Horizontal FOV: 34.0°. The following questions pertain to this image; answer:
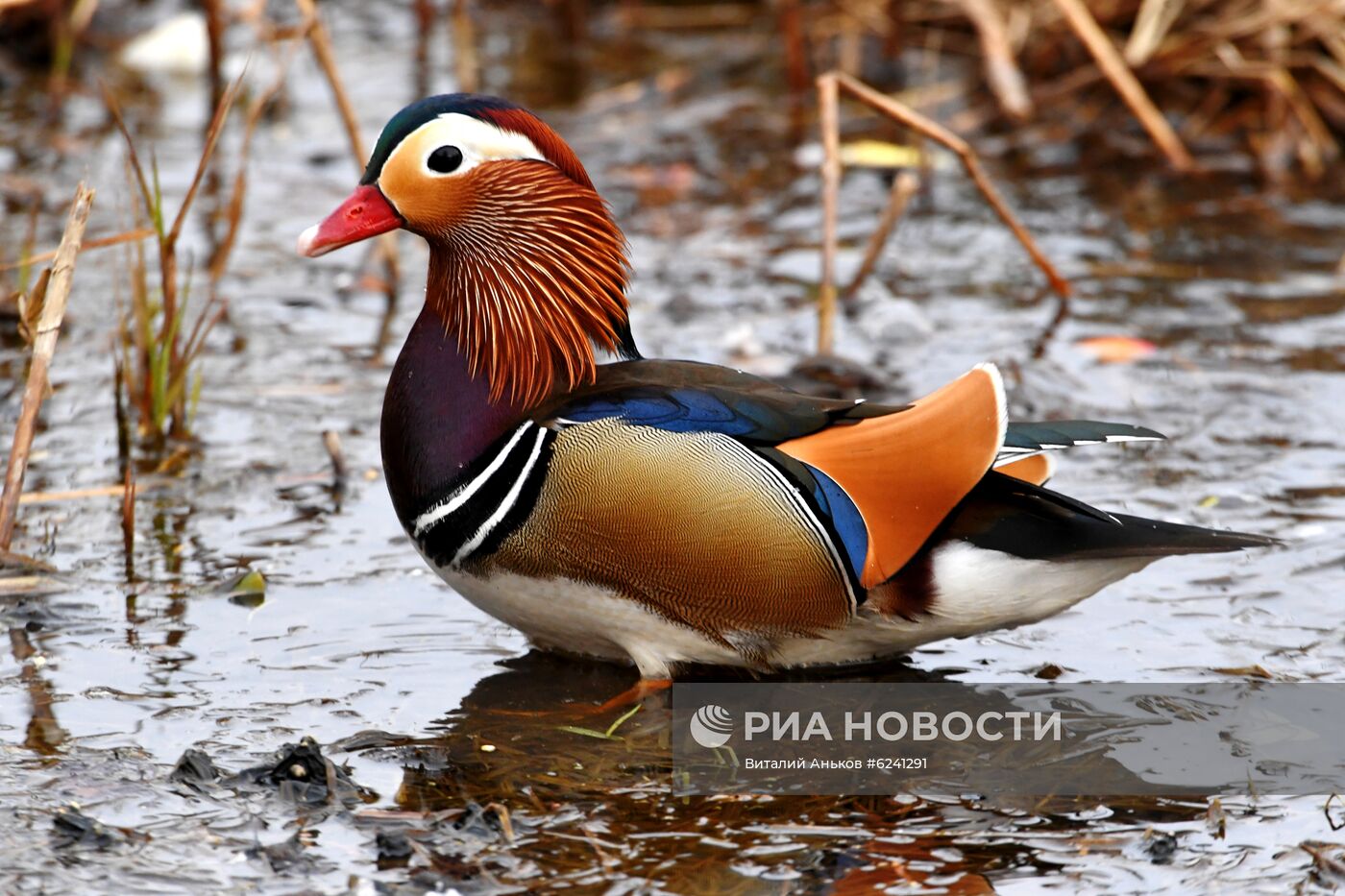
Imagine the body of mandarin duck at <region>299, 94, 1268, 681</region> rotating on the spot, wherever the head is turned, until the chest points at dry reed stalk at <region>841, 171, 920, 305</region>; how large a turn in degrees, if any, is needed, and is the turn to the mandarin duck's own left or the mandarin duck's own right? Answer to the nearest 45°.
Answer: approximately 90° to the mandarin duck's own right

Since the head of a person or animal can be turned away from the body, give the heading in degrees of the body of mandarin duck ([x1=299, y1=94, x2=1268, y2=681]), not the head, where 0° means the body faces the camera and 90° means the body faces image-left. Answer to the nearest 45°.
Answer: approximately 90°

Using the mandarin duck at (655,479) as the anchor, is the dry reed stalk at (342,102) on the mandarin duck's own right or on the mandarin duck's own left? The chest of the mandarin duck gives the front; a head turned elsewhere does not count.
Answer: on the mandarin duck's own right

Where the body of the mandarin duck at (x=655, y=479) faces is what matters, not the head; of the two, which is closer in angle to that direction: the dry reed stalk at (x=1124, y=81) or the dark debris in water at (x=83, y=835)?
the dark debris in water

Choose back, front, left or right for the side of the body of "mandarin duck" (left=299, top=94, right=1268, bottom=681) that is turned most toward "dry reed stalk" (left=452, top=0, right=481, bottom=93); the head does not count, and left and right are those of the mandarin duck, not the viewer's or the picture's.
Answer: right

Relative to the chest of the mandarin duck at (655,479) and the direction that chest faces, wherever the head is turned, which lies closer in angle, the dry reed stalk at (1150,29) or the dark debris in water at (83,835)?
the dark debris in water

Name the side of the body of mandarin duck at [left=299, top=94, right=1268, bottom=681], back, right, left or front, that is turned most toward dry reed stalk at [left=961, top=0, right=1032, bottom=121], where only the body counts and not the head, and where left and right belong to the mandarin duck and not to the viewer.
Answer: right

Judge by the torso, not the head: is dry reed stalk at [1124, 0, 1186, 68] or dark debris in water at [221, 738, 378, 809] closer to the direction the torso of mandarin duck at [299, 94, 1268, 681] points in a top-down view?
the dark debris in water

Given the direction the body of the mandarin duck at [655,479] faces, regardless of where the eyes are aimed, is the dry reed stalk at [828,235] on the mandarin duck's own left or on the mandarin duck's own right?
on the mandarin duck's own right
